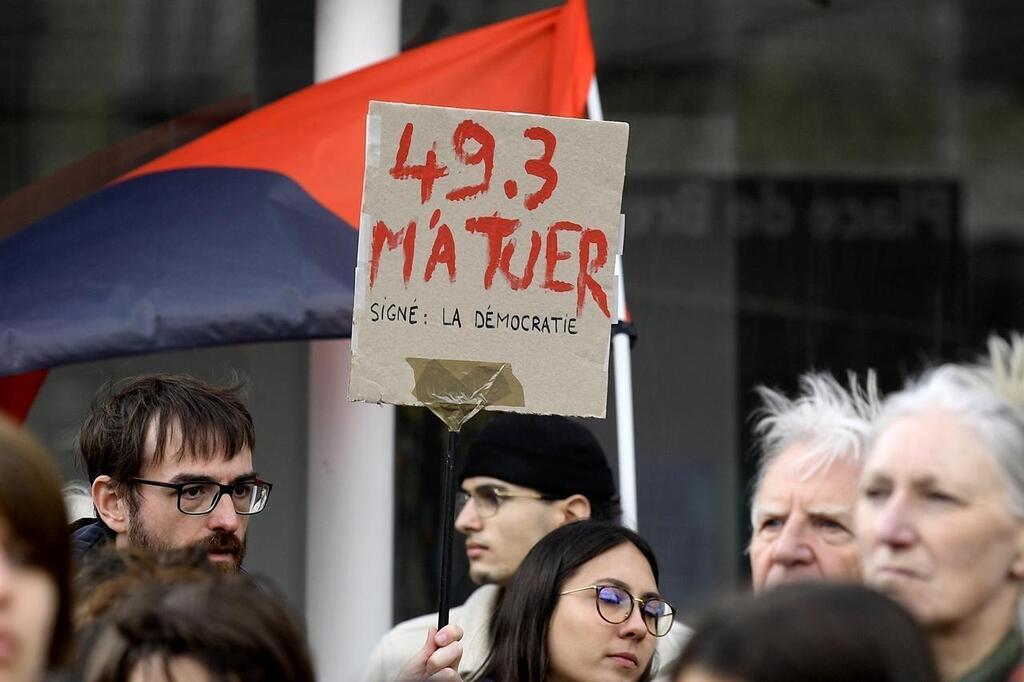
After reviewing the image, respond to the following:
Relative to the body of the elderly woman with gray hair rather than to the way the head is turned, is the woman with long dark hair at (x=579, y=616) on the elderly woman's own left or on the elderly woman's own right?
on the elderly woman's own right

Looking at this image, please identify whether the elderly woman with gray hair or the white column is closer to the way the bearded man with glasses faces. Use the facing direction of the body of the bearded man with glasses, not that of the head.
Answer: the elderly woman with gray hair

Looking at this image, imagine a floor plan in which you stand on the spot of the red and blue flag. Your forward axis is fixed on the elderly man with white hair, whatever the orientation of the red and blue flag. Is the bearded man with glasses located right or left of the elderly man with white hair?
right

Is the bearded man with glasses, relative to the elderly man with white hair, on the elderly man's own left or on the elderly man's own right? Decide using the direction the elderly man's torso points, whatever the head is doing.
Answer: on the elderly man's own right

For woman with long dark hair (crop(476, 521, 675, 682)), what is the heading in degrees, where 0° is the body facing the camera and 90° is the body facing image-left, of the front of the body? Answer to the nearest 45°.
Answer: approximately 315°
